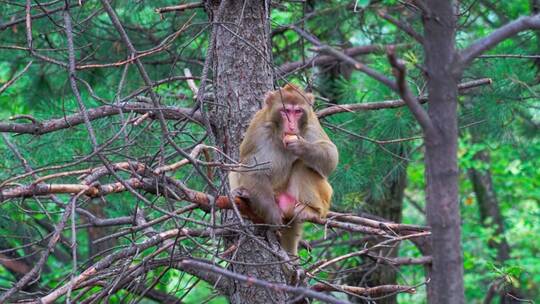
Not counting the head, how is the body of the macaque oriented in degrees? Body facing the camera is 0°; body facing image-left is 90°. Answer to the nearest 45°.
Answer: approximately 0°

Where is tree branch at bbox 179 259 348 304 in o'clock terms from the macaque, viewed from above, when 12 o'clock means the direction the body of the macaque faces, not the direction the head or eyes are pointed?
The tree branch is roughly at 12 o'clock from the macaque.
